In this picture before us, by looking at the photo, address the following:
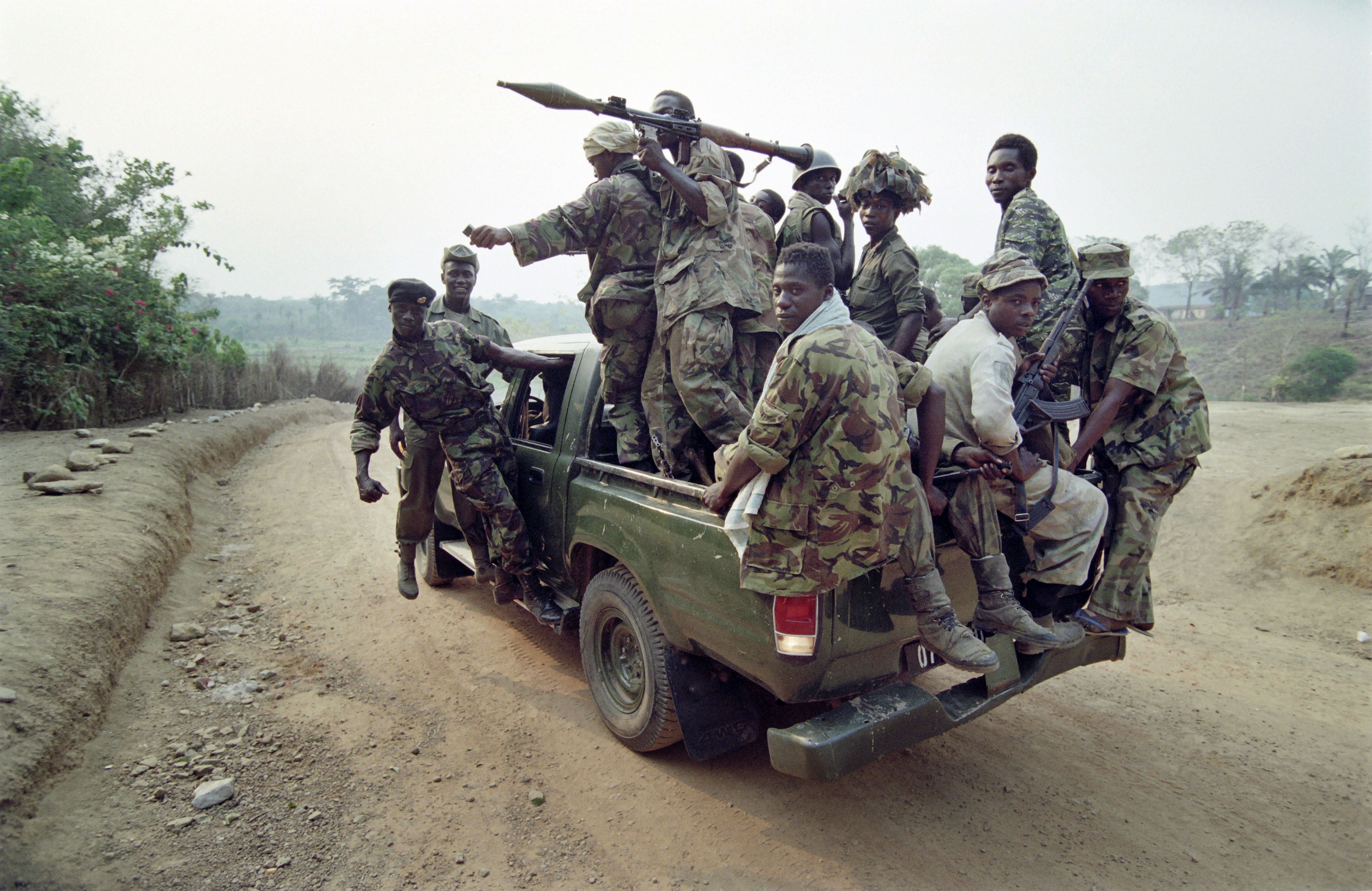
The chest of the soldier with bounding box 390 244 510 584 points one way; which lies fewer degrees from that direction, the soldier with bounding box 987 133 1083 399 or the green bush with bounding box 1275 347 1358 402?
the soldier

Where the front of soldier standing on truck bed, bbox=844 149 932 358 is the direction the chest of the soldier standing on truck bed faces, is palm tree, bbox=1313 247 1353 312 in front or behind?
behind

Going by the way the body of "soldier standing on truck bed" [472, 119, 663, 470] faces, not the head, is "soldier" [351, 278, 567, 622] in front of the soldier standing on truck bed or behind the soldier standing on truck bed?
in front

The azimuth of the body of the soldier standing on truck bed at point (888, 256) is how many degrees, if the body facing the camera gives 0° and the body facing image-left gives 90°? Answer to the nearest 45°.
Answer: approximately 45°

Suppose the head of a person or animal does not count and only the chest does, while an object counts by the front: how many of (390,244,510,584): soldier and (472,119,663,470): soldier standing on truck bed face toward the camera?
1

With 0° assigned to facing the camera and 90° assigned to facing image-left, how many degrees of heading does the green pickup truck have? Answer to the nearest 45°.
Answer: approximately 135°

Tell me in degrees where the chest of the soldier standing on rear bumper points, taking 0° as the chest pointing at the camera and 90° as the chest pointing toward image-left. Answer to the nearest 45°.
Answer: approximately 45°
